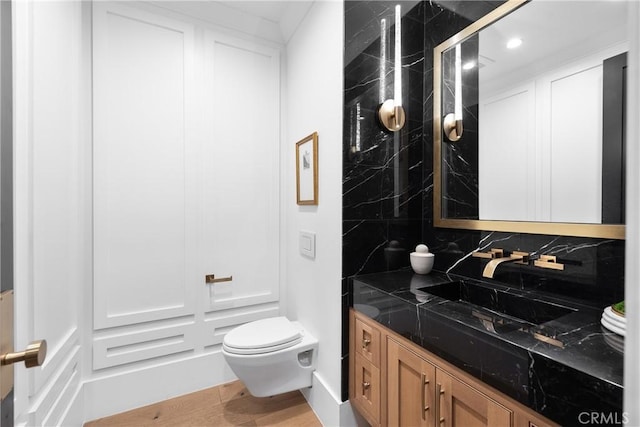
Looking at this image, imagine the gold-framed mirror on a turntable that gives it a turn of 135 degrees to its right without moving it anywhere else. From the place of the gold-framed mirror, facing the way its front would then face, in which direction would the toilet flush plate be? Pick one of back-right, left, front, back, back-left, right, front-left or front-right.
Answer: left

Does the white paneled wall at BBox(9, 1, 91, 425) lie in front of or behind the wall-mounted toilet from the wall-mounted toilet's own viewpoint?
in front

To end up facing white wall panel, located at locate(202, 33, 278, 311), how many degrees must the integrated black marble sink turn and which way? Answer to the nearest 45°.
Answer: approximately 45° to its right

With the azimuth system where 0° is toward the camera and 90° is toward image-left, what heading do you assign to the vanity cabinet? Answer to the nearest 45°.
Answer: approximately 45°

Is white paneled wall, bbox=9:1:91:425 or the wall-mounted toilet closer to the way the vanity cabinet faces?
the white paneled wall

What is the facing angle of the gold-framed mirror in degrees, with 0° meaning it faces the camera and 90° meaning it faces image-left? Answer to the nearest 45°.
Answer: approximately 45°

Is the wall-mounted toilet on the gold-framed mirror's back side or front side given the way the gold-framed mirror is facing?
on the front side

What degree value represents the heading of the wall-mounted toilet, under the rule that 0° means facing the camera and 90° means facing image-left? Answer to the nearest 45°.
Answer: approximately 45°
